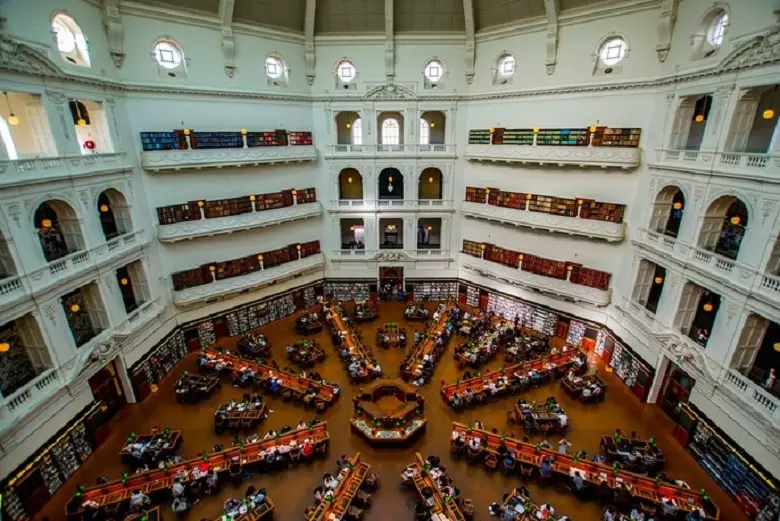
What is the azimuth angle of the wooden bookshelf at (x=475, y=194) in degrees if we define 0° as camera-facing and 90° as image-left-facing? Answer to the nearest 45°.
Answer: approximately 45°

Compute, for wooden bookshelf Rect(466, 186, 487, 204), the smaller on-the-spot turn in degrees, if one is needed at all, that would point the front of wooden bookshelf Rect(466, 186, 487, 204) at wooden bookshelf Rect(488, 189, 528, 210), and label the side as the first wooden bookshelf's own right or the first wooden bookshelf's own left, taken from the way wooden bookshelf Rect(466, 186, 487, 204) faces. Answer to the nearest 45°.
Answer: approximately 90° to the first wooden bookshelf's own left

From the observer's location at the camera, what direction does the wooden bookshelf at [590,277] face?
facing the viewer and to the left of the viewer

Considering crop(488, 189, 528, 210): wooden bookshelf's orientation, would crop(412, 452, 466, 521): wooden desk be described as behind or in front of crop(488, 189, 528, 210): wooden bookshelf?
in front

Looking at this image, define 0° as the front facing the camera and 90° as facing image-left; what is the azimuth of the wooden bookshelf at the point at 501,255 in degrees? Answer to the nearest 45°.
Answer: approximately 45°

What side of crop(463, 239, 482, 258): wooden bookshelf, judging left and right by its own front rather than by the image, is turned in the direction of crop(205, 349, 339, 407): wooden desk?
front
